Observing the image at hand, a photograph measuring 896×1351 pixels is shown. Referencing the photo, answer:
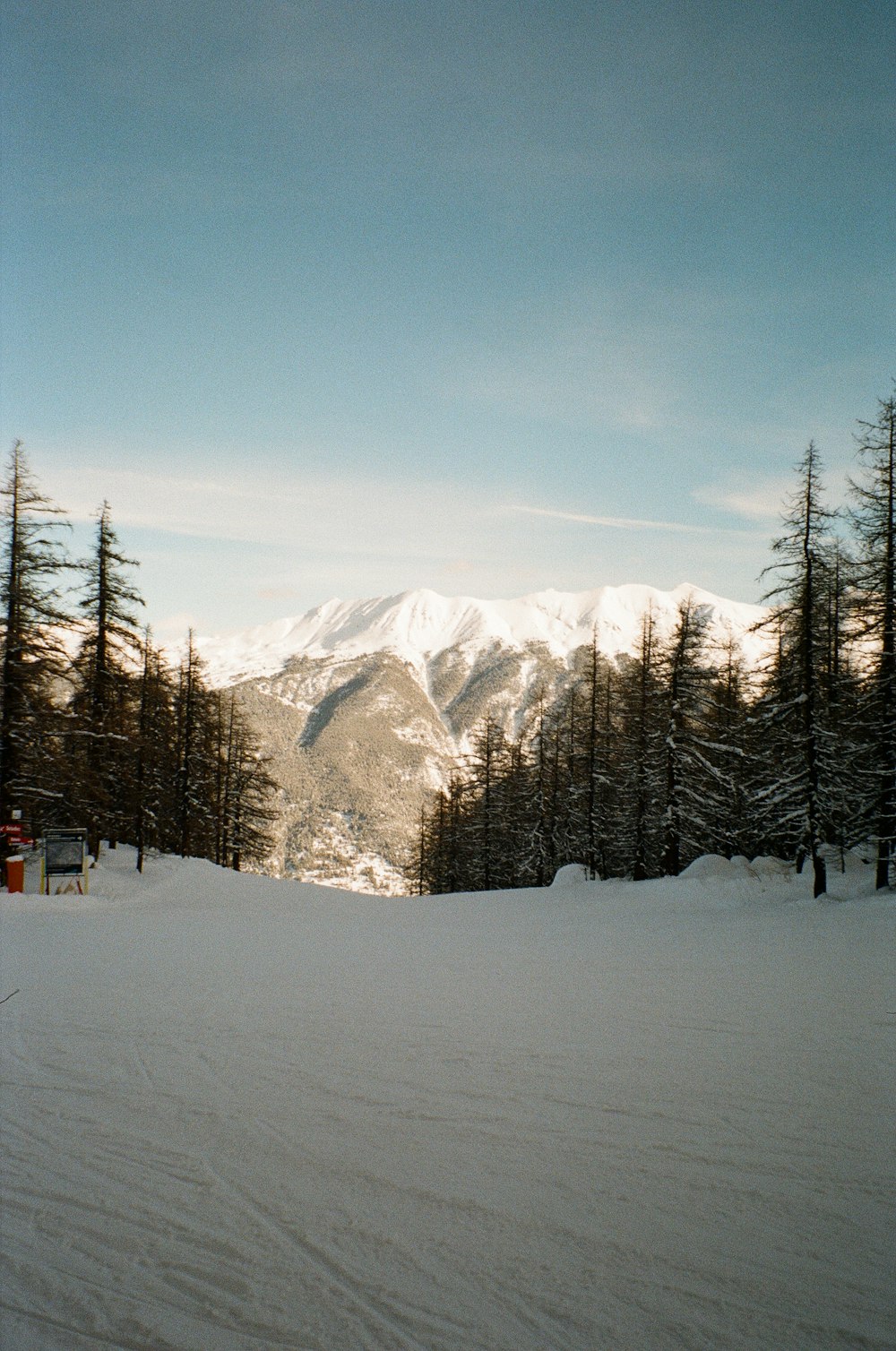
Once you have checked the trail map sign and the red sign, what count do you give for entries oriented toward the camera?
2

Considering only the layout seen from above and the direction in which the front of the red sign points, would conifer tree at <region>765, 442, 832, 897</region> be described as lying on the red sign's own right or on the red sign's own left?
on the red sign's own left

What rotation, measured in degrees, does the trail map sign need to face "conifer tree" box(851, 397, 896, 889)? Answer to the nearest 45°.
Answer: approximately 45° to its left

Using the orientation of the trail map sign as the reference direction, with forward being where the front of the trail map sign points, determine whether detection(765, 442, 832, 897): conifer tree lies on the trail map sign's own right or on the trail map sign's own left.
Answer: on the trail map sign's own left

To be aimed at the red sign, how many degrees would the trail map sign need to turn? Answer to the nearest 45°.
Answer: approximately 135° to its right

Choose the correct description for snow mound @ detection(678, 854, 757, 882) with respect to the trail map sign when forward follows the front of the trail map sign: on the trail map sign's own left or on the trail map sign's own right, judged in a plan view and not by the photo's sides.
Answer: on the trail map sign's own left

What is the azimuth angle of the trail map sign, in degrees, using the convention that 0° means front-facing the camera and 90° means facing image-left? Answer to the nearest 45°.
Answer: approximately 0°

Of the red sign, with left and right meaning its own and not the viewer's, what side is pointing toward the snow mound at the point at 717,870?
left

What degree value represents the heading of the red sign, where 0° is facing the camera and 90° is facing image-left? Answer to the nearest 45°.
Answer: approximately 0°

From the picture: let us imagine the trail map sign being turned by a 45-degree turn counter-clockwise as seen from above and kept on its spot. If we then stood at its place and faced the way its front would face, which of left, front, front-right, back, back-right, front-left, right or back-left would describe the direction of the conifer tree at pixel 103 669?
back-left
